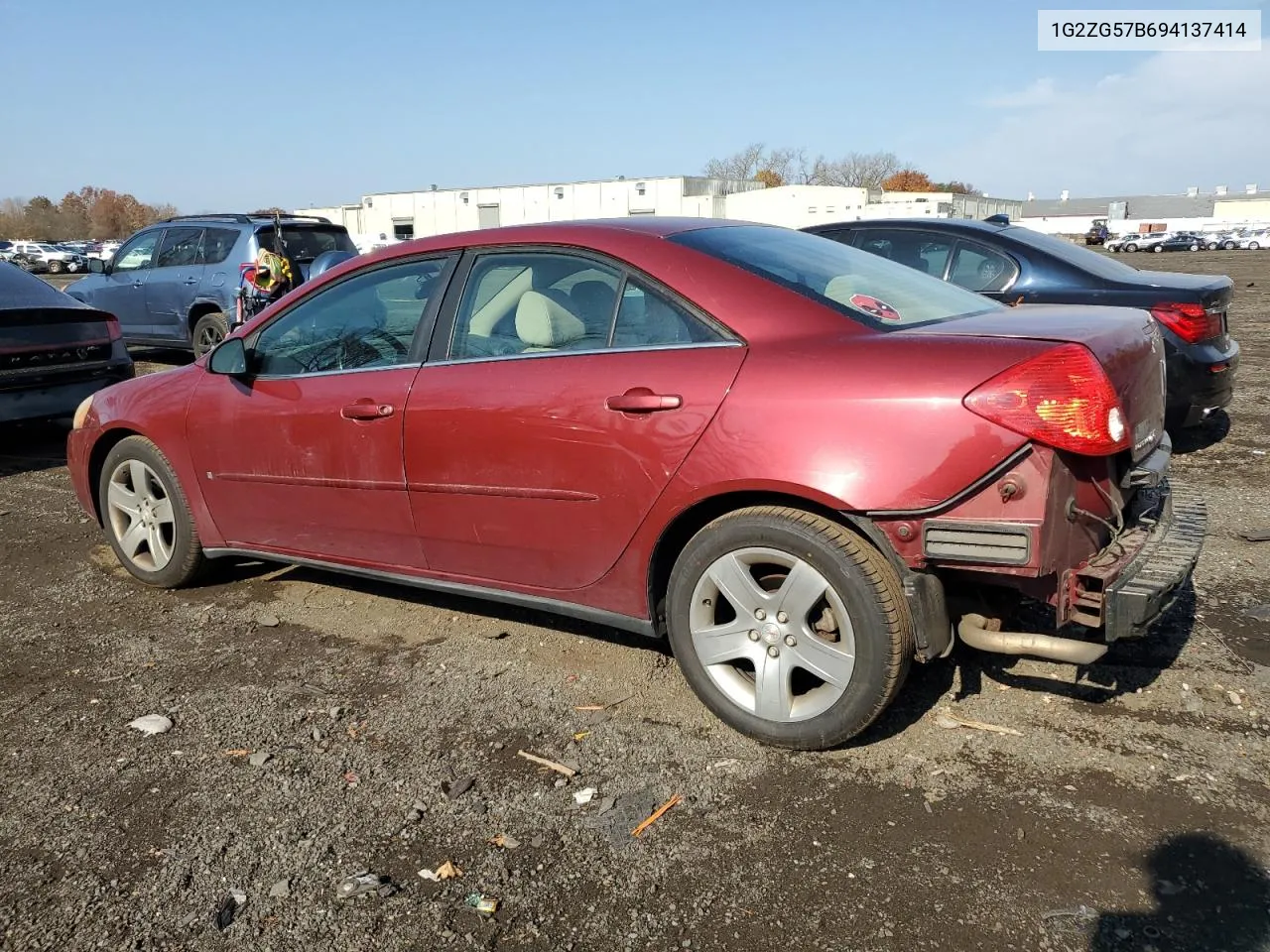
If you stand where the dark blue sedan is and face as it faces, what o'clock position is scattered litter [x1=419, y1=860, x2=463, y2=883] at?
The scattered litter is roughly at 8 o'clock from the dark blue sedan.

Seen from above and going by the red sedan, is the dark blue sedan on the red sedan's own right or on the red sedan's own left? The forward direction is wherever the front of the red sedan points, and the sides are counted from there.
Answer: on the red sedan's own right

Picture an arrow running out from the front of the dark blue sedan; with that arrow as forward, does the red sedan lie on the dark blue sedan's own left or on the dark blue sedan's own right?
on the dark blue sedan's own left

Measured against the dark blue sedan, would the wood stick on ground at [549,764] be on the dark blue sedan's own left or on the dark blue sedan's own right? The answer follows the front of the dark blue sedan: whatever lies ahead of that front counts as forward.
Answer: on the dark blue sedan's own left

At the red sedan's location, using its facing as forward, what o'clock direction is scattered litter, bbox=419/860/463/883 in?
The scattered litter is roughly at 9 o'clock from the red sedan.

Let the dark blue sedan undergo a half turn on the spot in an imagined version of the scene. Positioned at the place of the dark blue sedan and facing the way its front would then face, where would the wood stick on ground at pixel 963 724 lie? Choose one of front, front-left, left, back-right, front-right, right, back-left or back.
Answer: front-right

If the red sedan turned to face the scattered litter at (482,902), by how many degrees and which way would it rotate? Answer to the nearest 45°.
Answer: approximately 90° to its left

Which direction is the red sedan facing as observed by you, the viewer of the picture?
facing away from the viewer and to the left of the viewer

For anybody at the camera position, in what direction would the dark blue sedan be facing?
facing away from the viewer and to the left of the viewer

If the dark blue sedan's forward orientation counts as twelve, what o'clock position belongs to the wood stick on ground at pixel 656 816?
The wood stick on ground is roughly at 8 o'clock from the dark blue sedan.
